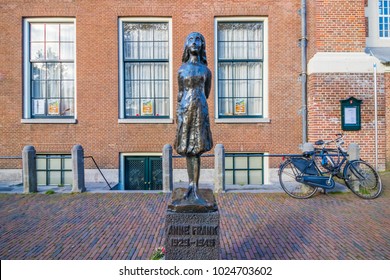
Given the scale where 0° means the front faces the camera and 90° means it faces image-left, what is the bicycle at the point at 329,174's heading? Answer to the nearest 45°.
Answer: approximately 270°

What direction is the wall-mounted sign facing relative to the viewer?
toward the camera

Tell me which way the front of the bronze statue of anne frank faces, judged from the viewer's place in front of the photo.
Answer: facing the viewer

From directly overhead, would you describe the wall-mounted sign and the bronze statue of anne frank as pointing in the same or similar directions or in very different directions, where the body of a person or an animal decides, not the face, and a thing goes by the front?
same or similar directions

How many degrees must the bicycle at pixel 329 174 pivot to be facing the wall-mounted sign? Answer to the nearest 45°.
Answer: approximately 90° to its left

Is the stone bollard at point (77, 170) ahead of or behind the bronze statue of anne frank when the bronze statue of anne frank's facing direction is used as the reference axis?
behind

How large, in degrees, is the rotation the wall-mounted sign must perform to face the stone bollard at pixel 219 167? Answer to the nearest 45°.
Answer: approximately 45° to its right

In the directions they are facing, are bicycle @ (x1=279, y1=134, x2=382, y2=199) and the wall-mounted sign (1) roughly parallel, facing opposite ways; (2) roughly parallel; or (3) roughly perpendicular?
roughly perpendicular

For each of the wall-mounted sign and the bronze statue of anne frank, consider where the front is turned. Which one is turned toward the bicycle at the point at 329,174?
the wall-mounted sign

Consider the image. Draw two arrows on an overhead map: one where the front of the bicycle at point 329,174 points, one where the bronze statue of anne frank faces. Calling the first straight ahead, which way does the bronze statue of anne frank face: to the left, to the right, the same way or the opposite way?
to the right

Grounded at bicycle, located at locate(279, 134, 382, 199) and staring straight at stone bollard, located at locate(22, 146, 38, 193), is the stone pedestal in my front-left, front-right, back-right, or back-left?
front-left

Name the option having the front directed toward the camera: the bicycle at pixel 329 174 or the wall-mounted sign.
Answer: the wall-mounted sign

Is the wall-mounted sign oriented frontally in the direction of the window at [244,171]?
no

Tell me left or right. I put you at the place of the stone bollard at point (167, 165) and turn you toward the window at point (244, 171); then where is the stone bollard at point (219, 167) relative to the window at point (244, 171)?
right

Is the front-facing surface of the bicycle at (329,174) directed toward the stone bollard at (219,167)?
no

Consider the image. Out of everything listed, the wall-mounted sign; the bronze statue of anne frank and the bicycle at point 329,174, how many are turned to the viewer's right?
1
